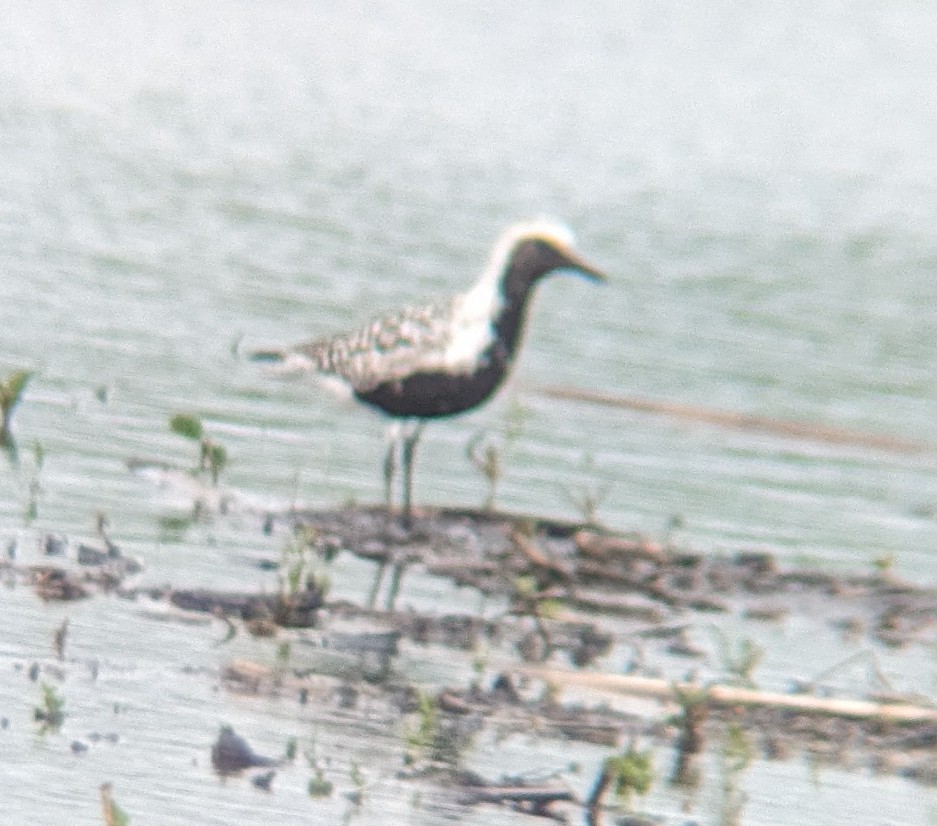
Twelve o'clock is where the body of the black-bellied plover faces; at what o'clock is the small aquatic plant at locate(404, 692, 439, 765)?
The small aquatic plant is roughly at 3 o'clock from the black-bellied plover.

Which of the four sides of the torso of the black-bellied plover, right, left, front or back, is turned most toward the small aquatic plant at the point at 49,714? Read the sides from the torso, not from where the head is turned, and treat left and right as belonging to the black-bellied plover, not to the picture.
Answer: right

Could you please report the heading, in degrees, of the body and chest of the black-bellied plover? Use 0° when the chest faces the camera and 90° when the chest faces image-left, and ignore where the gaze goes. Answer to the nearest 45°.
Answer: approximately 270°

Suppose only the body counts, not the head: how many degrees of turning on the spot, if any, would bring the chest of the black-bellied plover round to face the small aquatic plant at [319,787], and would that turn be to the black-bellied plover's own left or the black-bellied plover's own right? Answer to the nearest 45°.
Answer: approximately 90° to the black-bellied plover's own right

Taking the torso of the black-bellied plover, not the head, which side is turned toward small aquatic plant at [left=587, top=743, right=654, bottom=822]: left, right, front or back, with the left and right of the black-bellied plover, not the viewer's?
right

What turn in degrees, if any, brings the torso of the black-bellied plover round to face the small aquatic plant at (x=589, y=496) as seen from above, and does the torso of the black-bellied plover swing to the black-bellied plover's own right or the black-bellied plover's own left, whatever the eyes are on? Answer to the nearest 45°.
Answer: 0° — it already faces it

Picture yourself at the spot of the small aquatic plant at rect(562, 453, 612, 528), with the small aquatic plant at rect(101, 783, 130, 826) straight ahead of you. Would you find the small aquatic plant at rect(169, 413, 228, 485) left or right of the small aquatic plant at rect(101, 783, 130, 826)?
right

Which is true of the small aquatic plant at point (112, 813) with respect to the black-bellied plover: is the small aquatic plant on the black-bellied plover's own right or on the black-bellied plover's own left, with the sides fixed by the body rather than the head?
on the black-bellied plover's own right
